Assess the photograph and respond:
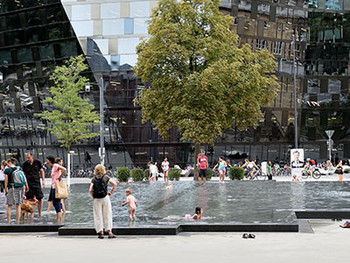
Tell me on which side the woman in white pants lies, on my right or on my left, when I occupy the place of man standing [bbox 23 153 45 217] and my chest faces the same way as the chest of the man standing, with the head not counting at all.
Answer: on my left

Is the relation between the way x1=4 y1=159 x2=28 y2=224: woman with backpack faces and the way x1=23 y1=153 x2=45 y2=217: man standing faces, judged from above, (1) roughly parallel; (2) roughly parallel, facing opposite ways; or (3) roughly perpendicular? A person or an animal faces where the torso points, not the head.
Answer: roughly perpendicular

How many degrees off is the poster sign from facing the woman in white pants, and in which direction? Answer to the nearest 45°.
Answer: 0° — it already faces them

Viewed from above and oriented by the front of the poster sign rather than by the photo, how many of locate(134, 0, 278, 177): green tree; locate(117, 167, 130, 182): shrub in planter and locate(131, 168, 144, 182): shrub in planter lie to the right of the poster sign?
3

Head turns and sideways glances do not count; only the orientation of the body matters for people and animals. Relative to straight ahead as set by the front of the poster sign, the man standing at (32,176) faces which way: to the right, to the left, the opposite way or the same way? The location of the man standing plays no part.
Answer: the same way

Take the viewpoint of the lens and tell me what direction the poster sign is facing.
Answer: facing the viewer

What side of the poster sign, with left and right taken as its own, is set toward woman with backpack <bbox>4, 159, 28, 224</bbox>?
front

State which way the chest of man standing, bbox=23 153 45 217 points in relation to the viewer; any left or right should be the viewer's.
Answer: facing the viewer and to the left of the viewer

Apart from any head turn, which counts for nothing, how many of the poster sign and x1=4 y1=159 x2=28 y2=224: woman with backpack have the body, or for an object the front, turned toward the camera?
1
